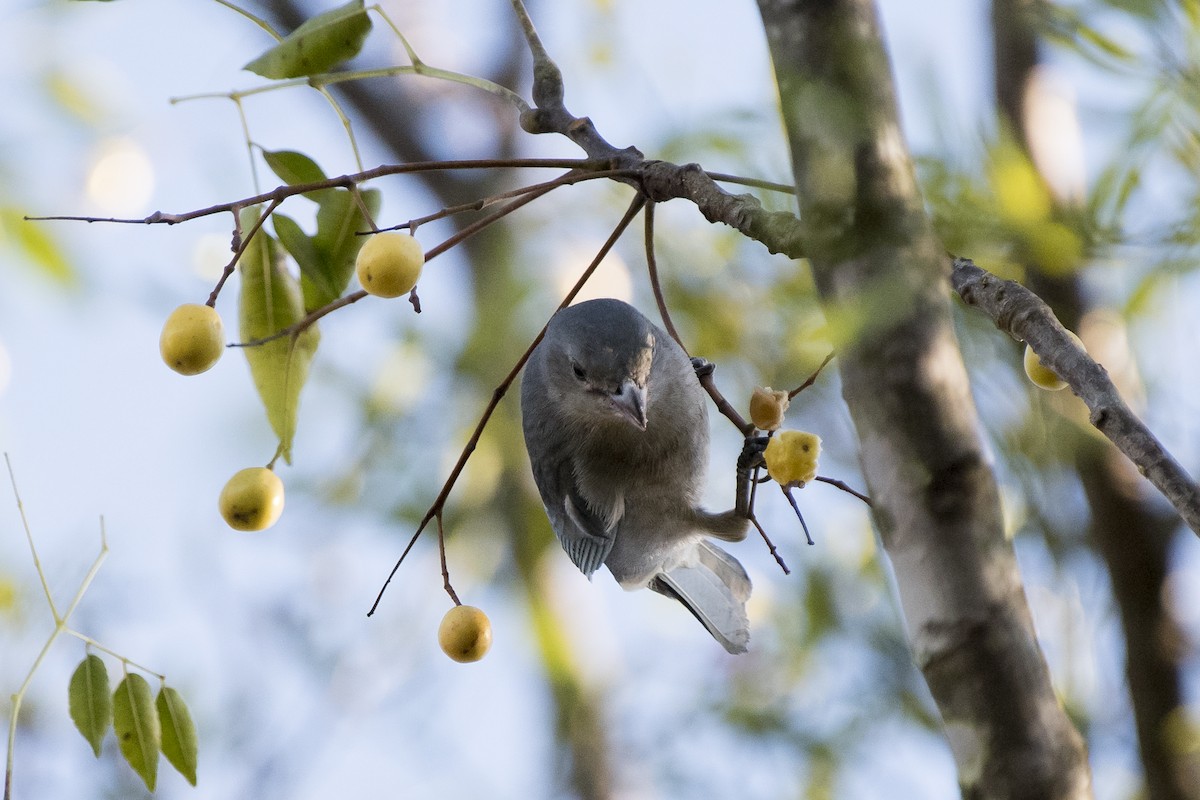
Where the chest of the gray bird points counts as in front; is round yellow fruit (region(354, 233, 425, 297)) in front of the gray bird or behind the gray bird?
in front

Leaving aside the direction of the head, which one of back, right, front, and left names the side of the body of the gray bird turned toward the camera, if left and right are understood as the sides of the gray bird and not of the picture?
front

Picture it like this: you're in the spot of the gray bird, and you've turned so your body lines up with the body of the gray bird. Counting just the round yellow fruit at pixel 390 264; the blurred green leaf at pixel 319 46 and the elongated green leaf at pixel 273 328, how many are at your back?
0

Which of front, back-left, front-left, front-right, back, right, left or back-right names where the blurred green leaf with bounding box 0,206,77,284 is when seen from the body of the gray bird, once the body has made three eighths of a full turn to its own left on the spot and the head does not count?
back

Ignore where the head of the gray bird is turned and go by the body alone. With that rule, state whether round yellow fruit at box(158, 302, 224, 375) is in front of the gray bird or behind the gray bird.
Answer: in front

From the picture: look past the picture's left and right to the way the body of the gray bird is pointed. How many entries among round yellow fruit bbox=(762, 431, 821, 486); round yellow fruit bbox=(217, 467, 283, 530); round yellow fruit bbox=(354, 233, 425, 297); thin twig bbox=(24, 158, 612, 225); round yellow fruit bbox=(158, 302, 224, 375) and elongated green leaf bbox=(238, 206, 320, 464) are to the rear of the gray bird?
0
